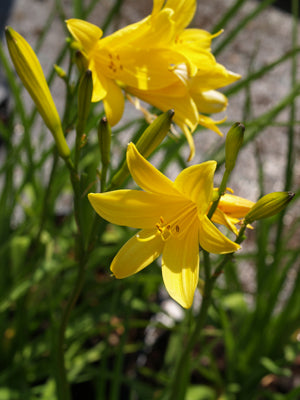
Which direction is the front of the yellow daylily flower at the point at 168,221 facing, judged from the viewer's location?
facing the viewer and to the left of the viewer
